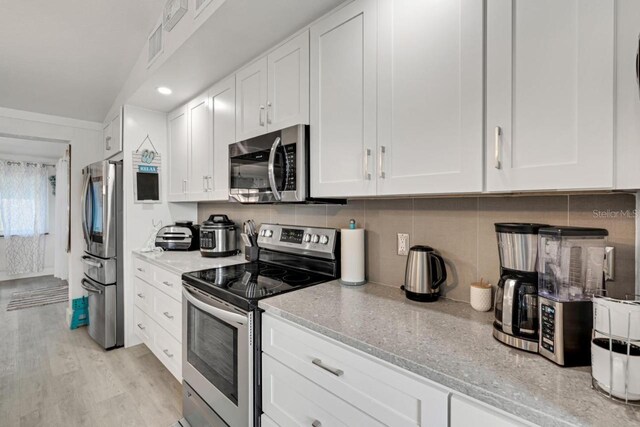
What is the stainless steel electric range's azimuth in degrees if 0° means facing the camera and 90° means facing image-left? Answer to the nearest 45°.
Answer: approximately 45°

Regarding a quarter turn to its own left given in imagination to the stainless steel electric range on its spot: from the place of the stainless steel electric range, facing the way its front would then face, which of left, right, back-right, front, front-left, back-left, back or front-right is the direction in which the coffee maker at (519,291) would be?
front

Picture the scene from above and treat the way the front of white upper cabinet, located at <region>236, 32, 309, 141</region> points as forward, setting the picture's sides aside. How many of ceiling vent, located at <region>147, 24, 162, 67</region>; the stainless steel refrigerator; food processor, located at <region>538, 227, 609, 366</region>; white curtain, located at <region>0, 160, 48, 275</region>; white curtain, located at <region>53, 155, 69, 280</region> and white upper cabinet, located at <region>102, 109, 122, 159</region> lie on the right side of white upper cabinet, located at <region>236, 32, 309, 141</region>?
5

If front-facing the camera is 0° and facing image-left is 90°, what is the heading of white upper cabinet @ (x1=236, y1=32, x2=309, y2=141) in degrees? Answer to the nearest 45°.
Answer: approximately 45°

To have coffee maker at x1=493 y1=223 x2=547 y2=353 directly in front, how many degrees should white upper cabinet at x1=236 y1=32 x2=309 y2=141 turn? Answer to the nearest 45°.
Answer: approximately 90° to its left

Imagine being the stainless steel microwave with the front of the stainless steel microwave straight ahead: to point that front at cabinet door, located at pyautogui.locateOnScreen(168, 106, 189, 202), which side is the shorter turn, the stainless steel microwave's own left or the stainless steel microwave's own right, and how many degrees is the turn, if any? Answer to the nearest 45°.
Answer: approximately 90° to the stainless steel microwave's own right

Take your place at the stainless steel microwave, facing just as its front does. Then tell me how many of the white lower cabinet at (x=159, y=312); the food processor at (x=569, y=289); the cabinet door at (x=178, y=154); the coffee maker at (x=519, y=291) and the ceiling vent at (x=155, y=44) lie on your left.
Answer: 2

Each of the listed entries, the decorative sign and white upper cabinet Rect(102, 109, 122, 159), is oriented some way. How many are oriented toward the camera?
1

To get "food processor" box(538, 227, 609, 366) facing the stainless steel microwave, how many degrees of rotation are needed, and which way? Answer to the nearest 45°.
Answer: approximately 45° to its right

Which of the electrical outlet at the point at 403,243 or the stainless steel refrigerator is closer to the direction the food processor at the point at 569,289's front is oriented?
the stainless steel refrigerator
